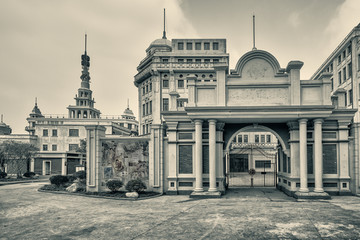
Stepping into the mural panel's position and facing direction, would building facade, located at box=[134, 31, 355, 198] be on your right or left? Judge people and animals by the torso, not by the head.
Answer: on your left

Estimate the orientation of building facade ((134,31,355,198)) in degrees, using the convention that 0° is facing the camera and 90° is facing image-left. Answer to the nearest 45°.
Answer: approximately 0°

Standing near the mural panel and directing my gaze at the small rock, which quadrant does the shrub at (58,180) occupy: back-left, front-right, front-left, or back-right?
back-right

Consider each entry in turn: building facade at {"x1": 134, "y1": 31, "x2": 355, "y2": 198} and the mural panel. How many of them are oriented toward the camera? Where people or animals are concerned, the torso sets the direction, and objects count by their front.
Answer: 2

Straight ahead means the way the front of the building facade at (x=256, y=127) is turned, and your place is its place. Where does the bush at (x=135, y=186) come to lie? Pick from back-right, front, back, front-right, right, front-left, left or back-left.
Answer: right

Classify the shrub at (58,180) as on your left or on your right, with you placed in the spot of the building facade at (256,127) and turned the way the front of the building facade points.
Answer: on your right

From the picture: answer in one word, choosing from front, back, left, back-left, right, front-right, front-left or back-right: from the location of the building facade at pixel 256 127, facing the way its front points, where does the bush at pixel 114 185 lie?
right
